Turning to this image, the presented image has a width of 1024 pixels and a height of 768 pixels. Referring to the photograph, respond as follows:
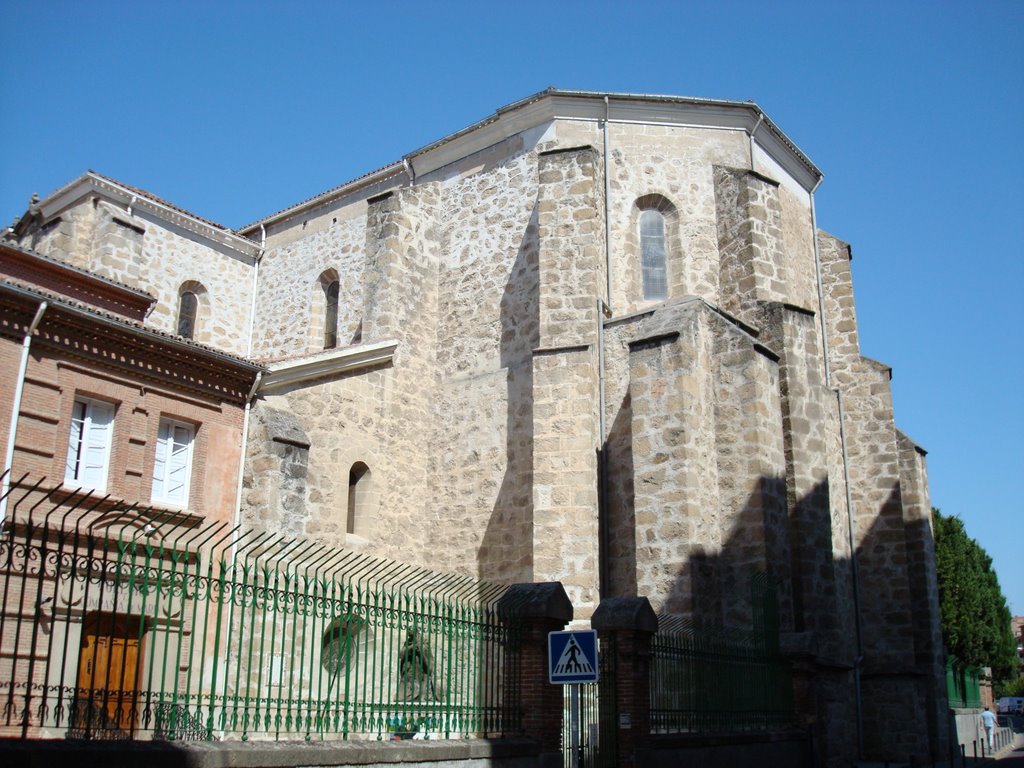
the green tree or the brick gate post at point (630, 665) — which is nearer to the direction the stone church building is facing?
the green tree

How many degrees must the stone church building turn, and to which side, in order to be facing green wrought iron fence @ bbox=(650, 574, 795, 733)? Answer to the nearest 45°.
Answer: approximately 135° to its left

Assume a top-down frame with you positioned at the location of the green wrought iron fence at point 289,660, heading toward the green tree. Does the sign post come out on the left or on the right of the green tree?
right

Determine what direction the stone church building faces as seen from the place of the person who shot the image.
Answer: facing away from the viewer and to the left of the viewer
